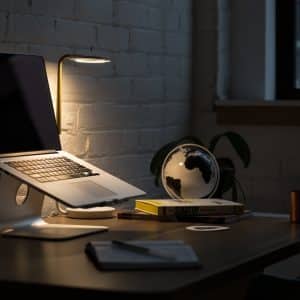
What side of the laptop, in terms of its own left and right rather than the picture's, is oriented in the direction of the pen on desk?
front

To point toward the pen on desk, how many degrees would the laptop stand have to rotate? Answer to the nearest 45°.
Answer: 0° — it already faces it

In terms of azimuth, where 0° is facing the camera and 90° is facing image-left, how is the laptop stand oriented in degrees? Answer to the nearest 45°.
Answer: approximately 315°

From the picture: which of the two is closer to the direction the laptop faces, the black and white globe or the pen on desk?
the pen on desk

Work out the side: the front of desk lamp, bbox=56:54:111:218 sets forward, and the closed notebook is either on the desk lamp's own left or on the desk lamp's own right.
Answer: on the desk lamp's own right

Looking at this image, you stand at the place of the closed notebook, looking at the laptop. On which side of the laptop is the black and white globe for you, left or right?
right

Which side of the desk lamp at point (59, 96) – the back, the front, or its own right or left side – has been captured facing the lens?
right

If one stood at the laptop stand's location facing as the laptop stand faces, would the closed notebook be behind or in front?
in front

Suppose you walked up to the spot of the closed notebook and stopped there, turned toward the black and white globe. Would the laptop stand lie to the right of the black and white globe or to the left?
left

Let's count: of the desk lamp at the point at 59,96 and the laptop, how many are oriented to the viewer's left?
0

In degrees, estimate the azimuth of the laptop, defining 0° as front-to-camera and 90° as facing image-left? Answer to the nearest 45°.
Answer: approximately 315°
